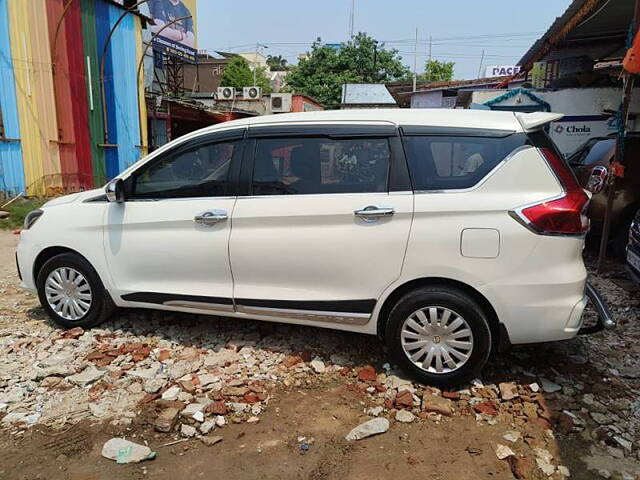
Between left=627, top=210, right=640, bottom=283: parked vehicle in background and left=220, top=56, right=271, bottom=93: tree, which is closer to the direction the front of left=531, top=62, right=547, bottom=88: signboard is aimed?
the parked vehicle in background

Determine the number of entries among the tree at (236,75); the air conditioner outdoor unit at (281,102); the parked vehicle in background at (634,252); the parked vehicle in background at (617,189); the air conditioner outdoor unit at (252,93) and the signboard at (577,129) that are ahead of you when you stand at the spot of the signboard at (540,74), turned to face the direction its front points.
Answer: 3

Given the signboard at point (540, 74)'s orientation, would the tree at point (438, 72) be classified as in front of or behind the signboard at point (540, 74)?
behind

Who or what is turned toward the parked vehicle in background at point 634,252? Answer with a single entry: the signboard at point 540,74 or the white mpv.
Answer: the signboard

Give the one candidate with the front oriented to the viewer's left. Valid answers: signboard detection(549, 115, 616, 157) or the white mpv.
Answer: the white mpv

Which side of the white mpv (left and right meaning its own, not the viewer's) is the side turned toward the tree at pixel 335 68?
right

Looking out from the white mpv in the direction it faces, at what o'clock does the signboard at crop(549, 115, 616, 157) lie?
The signboard is roughly at 4 o'clock from the white mpv.

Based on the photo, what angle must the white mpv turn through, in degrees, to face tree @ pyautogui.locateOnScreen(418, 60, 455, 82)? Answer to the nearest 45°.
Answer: approximately 90° to its right

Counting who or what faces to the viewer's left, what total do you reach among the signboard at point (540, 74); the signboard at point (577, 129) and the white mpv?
1

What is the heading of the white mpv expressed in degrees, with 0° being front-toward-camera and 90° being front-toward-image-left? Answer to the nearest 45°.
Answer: approximately 90°

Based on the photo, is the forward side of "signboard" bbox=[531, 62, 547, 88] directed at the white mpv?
yes

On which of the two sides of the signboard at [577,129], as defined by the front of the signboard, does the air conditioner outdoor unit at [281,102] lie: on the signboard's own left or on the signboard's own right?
on the signboard's own right

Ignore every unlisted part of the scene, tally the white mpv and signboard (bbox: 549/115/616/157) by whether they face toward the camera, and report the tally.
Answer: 1

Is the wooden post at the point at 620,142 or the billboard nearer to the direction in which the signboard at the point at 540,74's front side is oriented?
the wooden post
